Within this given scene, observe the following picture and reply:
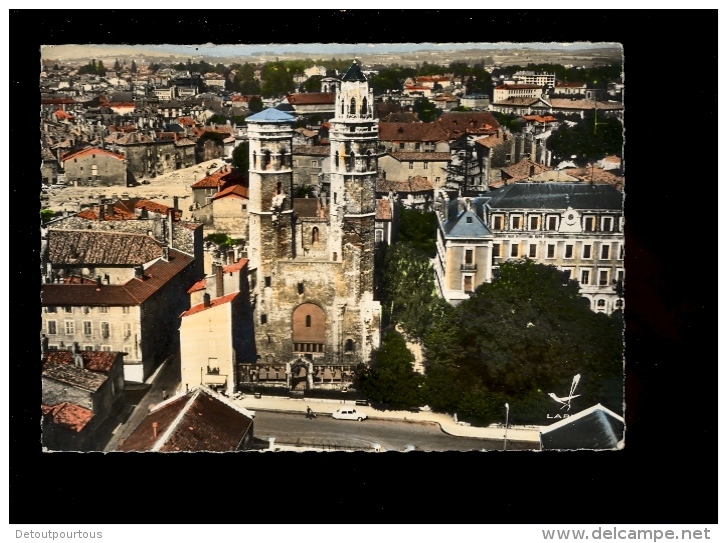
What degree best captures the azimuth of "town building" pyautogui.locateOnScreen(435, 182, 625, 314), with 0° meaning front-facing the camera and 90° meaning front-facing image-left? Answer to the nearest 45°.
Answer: approximately 0°

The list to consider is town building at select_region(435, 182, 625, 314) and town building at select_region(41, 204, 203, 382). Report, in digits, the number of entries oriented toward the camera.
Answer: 2

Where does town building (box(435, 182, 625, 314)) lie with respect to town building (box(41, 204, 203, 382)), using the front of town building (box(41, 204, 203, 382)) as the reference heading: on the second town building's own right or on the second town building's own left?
on the second town building's own left

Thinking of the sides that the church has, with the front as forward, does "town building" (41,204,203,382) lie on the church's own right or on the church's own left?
on the church's own right

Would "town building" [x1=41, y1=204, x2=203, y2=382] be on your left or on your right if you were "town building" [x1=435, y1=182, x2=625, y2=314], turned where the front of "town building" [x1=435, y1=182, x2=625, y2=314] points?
on your right

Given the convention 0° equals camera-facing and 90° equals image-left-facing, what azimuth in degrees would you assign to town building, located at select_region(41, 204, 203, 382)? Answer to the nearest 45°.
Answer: approximately 0°

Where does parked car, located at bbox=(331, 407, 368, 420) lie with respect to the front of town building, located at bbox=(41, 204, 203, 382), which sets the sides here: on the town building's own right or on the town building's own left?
on the town building's own left

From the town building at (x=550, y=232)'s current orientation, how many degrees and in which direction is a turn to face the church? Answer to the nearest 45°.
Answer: approximately 90° to its right
